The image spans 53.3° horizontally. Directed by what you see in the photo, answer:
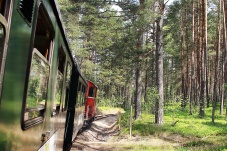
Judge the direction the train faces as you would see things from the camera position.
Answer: facing away from the viewer and to the right of the viewer
